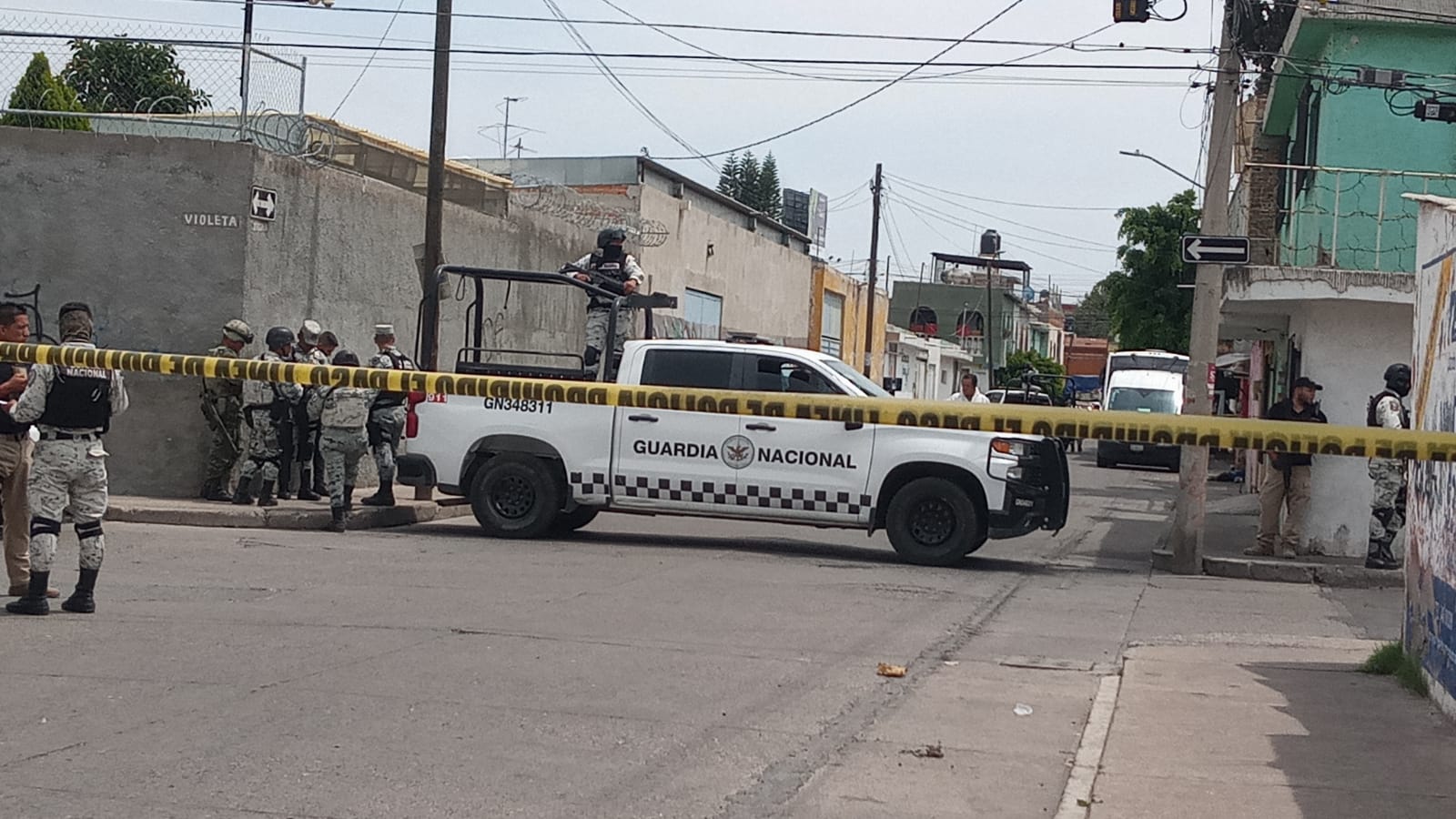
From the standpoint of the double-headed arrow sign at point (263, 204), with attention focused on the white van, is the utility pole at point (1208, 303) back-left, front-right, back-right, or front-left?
front-right

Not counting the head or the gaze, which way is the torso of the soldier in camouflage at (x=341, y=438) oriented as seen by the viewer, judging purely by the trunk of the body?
away from the camera

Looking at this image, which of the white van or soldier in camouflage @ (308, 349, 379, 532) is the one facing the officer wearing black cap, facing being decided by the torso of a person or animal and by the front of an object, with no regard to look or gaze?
the white van

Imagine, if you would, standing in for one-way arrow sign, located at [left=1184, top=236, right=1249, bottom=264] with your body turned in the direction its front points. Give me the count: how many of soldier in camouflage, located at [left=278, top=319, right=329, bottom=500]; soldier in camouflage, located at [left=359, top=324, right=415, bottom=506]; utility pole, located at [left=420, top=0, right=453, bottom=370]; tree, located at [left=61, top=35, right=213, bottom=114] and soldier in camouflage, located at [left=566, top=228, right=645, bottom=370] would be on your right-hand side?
5

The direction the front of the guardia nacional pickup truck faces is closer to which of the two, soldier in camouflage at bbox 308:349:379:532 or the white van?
the white van

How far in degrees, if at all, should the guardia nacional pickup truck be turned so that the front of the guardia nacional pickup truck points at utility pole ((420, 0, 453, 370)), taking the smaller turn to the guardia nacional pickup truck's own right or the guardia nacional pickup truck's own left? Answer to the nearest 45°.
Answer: approximately 135° to the guardia nacional pickup truck's own left

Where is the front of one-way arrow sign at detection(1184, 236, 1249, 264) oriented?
toward the camera

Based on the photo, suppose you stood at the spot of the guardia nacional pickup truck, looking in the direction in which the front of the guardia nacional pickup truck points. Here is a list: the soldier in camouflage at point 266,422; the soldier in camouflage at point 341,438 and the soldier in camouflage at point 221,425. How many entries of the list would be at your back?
3

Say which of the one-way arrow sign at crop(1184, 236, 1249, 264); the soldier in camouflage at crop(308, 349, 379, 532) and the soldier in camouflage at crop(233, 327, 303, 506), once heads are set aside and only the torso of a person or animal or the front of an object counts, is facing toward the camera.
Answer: the one-way arrow sign

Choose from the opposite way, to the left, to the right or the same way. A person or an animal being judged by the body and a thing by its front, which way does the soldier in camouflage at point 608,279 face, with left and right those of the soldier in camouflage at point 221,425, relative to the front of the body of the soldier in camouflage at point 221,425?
to the right

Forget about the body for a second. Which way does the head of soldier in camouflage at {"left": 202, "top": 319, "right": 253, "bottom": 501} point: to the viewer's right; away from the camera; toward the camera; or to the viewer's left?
to the viewer's right

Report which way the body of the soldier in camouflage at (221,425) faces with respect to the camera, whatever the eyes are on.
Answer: to the viewer's right

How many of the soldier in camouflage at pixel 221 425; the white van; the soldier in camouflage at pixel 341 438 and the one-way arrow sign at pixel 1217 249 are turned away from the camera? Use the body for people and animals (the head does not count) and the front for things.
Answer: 1

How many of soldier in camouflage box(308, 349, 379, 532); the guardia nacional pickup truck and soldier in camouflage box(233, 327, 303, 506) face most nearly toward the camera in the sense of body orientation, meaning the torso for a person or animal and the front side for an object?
0

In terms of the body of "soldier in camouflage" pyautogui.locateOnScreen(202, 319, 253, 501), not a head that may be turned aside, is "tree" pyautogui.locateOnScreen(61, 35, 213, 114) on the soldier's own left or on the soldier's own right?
on the soldier's own left

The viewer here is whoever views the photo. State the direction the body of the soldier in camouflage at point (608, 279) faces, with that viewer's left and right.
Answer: facing the viewer
